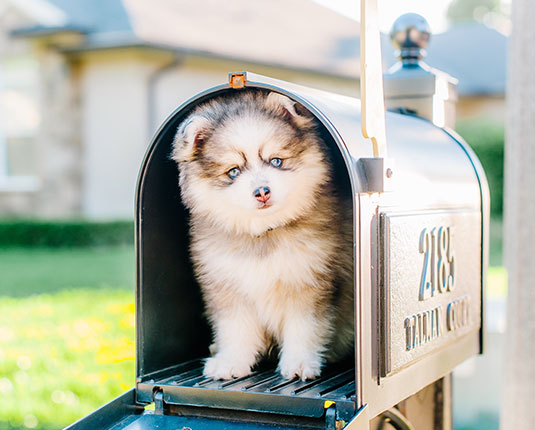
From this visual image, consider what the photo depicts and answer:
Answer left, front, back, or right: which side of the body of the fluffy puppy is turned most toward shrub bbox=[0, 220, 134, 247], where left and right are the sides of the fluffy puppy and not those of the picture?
back

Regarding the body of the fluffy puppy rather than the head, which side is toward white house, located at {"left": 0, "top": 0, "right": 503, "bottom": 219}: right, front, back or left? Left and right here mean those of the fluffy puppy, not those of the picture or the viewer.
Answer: back

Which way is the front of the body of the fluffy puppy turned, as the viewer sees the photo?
toward the camera
